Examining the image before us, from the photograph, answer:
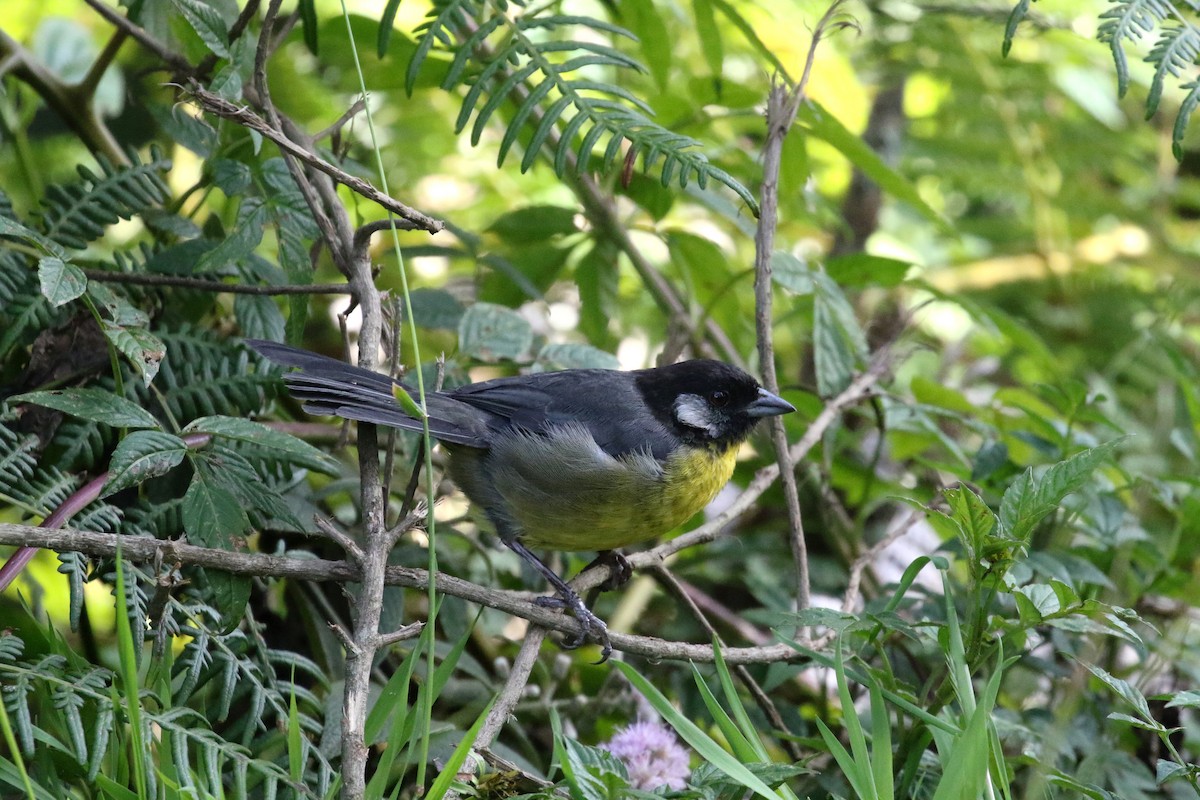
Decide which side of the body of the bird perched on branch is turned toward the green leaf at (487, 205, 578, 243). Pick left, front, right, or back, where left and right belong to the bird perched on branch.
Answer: left

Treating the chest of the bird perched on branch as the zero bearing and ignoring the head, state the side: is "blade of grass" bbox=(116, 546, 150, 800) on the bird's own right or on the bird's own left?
on the bird's own right

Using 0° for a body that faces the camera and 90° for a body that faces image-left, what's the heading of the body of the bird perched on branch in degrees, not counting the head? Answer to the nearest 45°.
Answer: approximately 270°

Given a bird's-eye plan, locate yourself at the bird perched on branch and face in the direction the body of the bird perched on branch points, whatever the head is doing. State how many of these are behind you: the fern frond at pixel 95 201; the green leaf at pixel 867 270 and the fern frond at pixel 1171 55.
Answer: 1

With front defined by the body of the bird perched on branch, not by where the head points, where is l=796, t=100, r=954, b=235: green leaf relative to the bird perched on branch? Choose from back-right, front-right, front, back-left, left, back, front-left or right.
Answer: front-left

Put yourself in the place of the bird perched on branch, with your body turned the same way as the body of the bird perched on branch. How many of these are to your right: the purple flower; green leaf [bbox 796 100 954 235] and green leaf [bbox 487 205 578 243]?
1

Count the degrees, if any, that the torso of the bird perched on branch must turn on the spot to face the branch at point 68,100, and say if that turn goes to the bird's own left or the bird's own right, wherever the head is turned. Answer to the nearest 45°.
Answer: approximately 135° to the bird's own left

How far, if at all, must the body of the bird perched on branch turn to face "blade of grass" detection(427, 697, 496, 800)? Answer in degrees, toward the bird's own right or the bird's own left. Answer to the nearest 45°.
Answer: approximately 90° to the bird's own right
